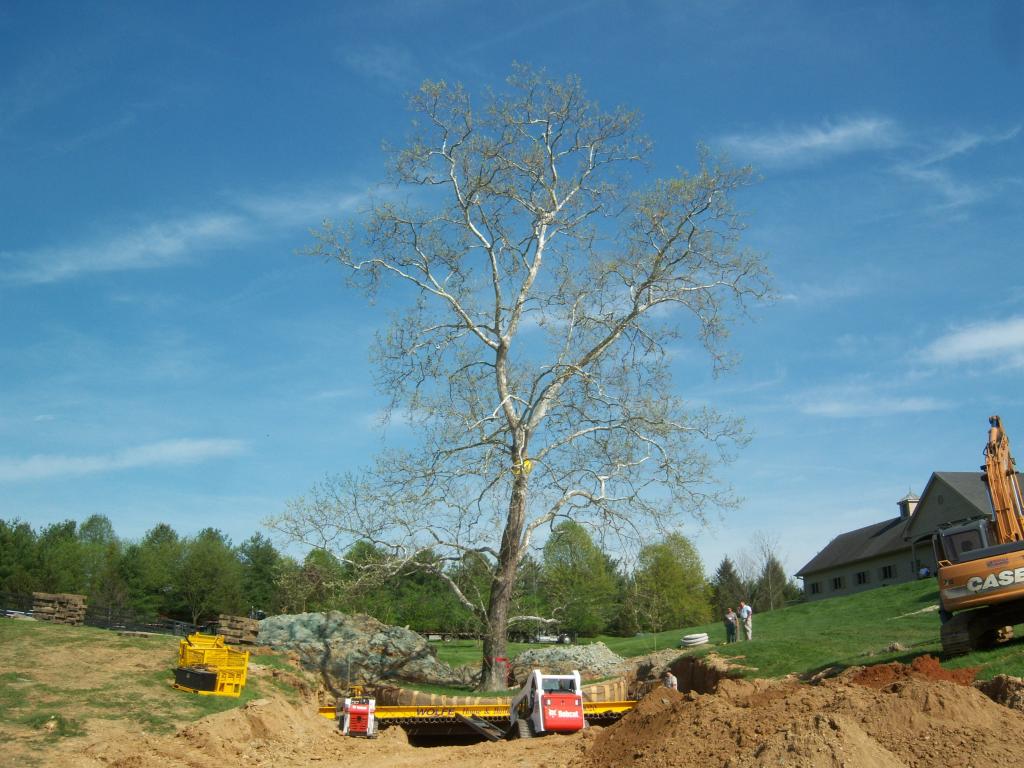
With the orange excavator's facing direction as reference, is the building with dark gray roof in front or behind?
in front

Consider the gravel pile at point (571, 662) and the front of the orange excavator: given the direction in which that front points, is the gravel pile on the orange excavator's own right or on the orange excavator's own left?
on the orange excavator's own left

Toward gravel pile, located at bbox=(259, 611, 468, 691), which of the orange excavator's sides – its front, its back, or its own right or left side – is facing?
left

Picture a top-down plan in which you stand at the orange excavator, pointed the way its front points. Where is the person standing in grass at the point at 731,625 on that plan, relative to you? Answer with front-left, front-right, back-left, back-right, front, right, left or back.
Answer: front-left

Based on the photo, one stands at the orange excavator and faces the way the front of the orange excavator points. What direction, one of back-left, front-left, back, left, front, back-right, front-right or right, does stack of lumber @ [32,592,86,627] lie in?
left

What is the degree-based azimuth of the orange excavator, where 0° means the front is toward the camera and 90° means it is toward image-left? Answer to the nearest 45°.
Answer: approximately 180°

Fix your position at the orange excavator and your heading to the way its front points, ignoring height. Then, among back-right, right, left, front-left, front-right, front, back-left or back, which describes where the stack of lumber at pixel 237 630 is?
left

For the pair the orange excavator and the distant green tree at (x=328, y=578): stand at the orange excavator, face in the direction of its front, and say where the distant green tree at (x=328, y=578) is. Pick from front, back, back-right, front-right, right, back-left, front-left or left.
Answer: left

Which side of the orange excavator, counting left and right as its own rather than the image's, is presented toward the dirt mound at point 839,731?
back

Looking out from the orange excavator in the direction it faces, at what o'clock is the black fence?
The black fence is roughly at 9 o'clock from the orange excavator.
